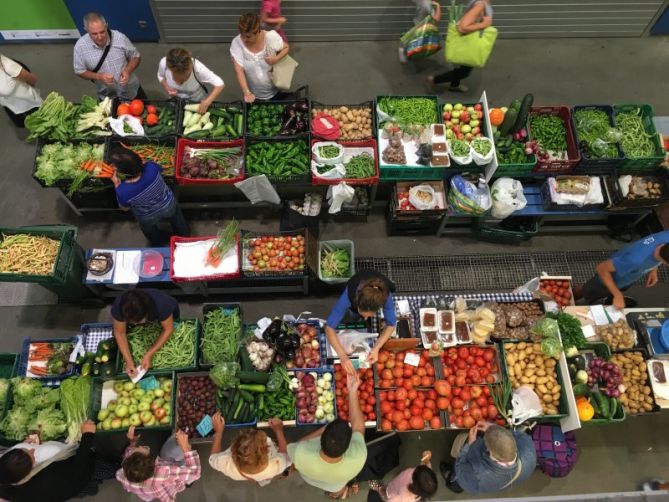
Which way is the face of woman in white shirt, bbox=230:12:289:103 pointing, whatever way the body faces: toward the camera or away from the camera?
toward the camera

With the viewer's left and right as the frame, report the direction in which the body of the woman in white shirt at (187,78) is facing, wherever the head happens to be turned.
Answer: facing the viewer

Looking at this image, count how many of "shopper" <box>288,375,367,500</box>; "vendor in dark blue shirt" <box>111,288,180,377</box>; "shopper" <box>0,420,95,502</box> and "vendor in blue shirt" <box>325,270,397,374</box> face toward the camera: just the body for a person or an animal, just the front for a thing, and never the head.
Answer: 2

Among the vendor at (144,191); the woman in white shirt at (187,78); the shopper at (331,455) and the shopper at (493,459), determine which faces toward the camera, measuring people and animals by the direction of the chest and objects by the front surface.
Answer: the woman in white shirt

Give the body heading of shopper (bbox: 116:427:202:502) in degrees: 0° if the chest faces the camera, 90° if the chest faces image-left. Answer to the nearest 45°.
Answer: approximately 180°

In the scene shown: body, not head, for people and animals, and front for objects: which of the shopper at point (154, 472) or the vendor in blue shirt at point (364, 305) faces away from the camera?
the shopper

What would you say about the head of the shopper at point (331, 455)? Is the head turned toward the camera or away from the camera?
away from the camera

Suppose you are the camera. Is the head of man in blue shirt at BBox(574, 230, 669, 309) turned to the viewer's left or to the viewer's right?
to the viewer's left

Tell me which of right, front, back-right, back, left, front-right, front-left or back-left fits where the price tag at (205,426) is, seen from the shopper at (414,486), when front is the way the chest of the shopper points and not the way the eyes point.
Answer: back-left

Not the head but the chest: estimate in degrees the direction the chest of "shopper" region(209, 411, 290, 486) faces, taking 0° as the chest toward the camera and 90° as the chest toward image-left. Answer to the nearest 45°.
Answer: approximately 180°

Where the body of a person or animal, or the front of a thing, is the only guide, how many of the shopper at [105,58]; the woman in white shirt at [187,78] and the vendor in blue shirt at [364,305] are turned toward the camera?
3

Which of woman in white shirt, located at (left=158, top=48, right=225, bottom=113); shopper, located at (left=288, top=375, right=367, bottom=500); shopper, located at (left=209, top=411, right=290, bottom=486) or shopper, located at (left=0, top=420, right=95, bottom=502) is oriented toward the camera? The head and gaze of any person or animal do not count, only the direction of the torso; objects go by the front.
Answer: the woman in white shirt

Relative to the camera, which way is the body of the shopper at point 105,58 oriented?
toward the camera

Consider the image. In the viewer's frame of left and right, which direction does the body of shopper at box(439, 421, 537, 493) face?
facing away from the viewer and to the left of the viewer
